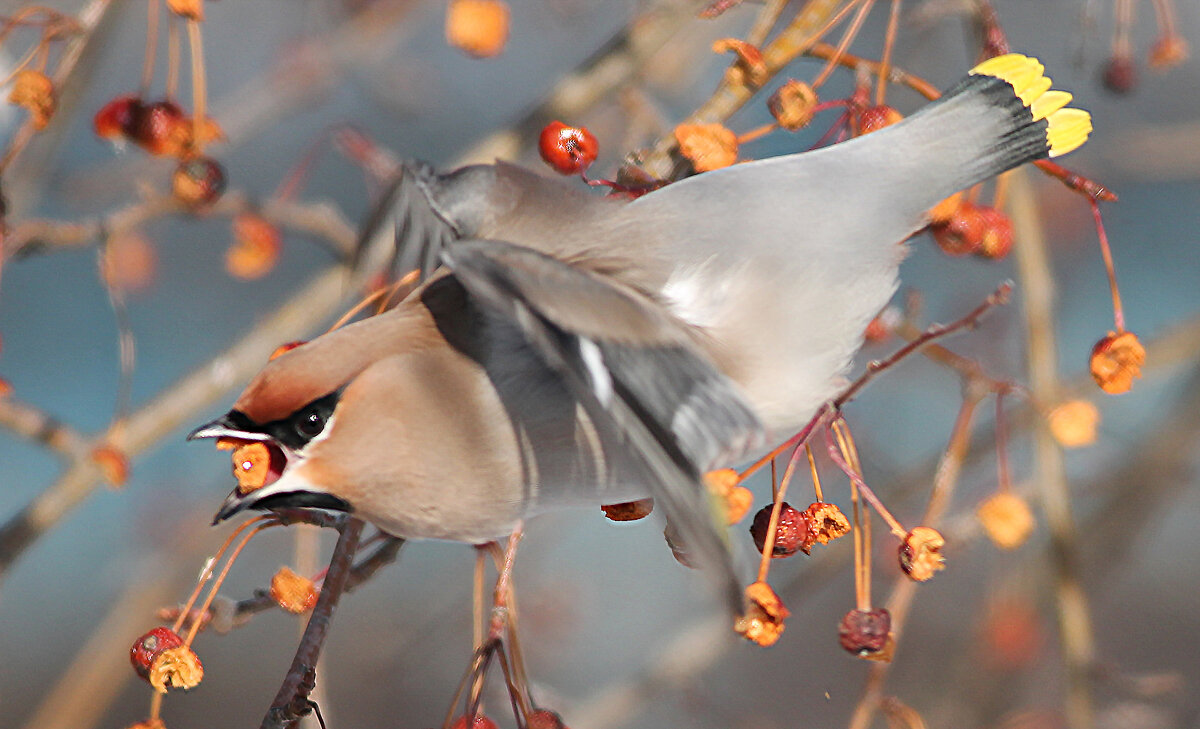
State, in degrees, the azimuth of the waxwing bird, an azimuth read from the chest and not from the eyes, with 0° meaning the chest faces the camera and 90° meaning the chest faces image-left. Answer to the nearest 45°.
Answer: approximately 90°

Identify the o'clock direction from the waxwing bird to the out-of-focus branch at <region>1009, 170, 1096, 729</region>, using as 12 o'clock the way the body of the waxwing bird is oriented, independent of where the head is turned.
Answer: The out-of-focus branch is roughly at 5 o'clock from the waxwing bird.

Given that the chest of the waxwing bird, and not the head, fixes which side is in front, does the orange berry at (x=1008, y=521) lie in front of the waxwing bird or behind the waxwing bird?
behind

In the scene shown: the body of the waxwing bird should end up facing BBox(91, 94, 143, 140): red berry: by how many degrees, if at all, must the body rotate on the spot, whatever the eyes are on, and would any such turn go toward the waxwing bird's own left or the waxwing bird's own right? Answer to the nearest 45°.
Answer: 0° — it already faces it
